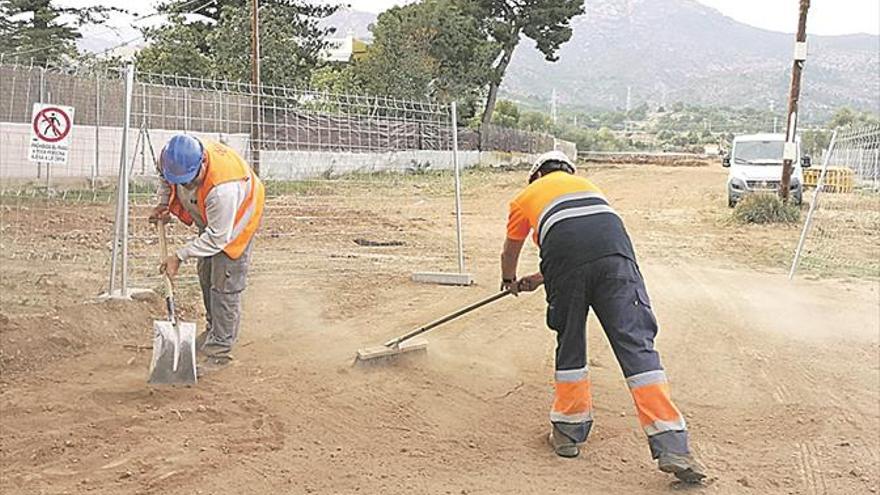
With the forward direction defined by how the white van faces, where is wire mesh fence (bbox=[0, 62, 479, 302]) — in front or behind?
in front

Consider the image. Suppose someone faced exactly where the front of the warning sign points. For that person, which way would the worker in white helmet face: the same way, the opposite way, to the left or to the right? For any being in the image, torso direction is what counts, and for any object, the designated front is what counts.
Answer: the opposite way

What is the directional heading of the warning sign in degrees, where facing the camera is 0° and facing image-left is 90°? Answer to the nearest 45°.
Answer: approximately 0°

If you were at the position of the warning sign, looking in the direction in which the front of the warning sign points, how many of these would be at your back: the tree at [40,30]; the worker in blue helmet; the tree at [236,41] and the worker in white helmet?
2

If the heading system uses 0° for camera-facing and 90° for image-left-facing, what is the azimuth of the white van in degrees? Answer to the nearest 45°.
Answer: approximately 0°

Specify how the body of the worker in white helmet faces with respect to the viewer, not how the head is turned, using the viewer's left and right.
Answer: facing away from the viewer and to the left of the viewer

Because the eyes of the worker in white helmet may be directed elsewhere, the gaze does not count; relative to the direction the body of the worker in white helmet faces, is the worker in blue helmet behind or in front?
in front

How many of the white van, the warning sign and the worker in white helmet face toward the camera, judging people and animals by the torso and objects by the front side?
2
